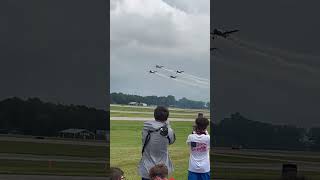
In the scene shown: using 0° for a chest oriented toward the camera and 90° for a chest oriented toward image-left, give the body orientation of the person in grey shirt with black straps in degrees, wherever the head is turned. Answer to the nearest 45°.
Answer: approximately 180°
